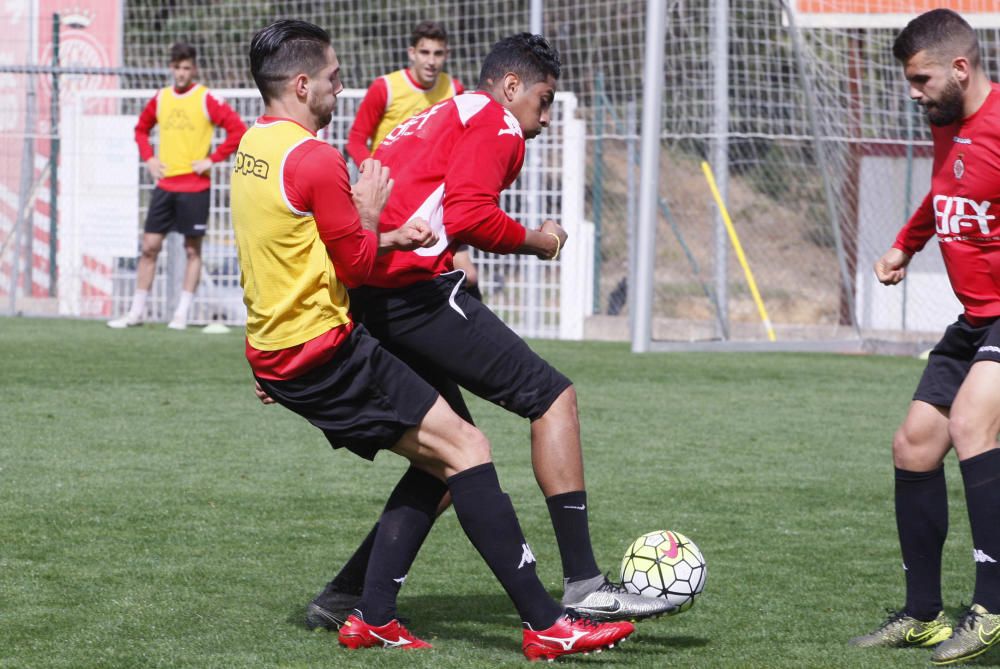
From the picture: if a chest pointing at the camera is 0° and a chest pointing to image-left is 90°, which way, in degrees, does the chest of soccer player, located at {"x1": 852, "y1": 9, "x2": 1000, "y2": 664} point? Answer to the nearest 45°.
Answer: approximately 45°

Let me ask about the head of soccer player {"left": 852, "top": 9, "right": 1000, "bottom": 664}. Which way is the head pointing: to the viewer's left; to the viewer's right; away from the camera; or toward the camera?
to the viewer's left

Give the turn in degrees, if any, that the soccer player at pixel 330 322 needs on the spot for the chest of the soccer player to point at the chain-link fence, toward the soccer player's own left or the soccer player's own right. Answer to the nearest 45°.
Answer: approximately 90° to the soccer player's own left

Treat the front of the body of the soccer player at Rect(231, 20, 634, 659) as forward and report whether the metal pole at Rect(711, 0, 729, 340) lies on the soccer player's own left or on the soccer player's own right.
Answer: on the soccer player's own left

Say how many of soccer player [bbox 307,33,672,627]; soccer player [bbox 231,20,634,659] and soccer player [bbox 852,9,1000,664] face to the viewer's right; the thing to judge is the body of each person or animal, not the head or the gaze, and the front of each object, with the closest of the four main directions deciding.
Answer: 2

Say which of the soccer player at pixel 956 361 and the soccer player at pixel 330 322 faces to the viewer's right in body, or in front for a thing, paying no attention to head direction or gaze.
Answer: the soccer player at pixel 330 322

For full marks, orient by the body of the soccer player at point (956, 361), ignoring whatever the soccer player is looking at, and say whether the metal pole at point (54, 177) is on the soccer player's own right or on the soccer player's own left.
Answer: on the soccer player's own right

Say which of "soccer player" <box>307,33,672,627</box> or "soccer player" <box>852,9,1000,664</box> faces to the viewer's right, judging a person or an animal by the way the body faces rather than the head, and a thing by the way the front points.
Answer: "soccer player" <box>307,33,672,627</box>

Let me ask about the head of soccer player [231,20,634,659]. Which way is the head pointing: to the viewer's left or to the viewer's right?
to the viewer's right

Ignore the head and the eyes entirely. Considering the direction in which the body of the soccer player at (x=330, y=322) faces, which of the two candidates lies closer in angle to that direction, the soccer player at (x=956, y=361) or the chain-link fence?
the soccer player

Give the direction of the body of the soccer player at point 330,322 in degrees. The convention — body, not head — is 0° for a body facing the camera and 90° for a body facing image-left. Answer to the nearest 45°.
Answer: approximately 270°
